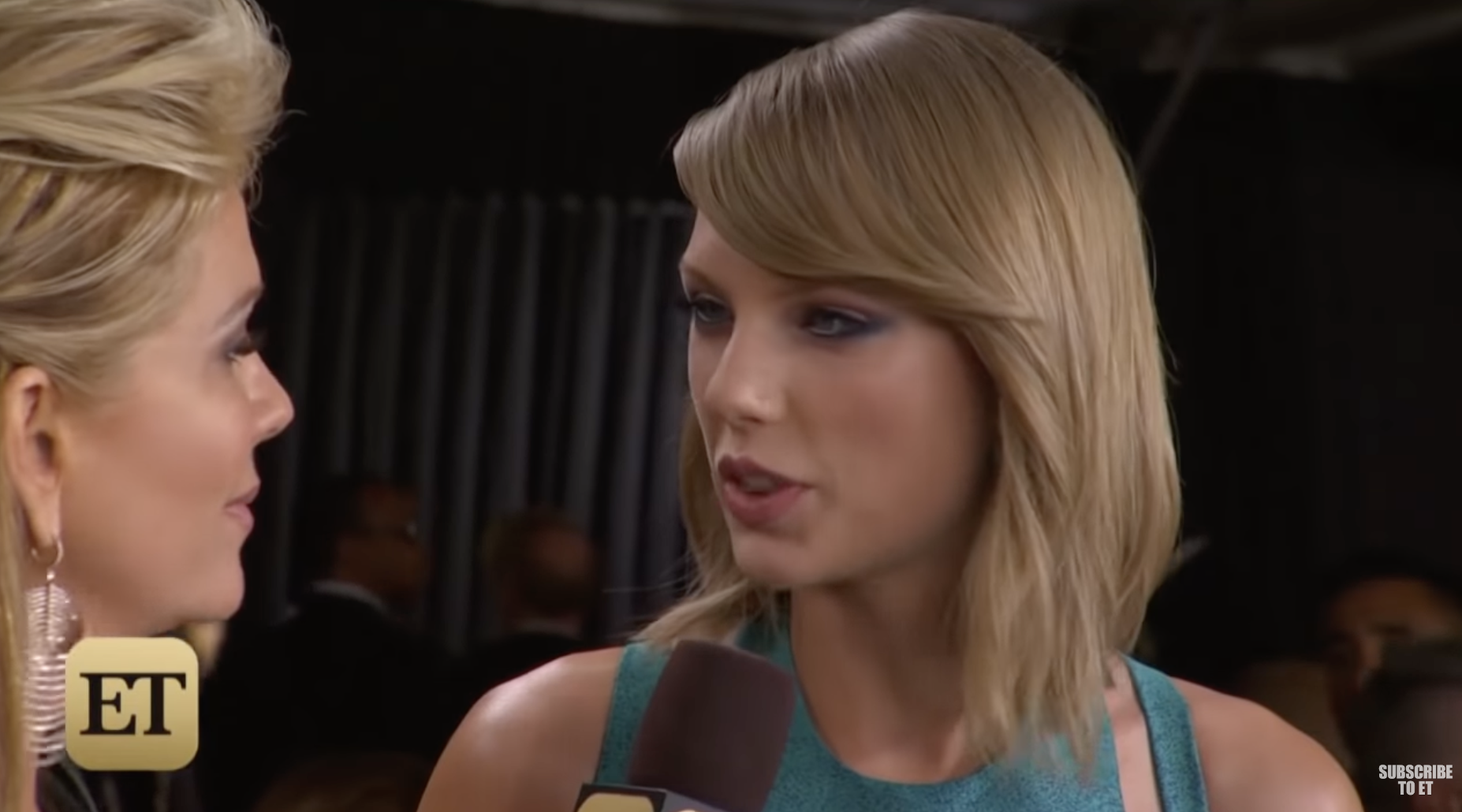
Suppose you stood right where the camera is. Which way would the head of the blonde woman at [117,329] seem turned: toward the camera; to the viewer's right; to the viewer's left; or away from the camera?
to the viewer's right

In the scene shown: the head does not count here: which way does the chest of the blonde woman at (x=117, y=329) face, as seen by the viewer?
to the viewer's right
